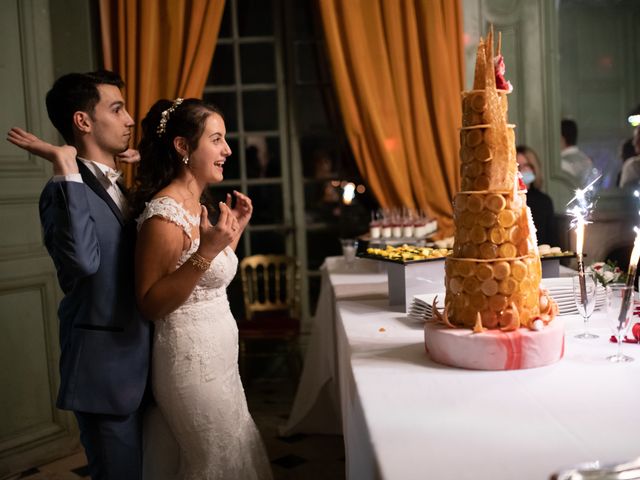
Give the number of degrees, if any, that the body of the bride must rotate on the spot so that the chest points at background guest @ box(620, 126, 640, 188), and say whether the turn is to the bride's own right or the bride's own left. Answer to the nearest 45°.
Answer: approximately 45° to the bride's own left

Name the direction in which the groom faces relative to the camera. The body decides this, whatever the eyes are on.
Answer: to the viewer's right

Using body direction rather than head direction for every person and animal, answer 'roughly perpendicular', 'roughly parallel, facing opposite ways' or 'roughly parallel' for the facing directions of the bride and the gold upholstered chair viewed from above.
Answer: roughly perpendicular

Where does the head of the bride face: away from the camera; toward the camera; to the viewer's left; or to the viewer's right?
to the viewer's right

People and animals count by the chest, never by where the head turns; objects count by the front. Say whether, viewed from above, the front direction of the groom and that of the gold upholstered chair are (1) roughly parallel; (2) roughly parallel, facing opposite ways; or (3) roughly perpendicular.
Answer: roughly perpendicular

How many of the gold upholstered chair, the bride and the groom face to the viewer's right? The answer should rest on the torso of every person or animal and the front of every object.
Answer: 2

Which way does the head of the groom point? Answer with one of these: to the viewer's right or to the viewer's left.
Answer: to the viewer's right

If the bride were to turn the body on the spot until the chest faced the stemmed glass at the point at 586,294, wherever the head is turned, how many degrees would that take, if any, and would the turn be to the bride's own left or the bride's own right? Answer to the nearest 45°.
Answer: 0° — they already face it

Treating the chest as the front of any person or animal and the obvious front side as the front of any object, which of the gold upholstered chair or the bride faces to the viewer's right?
the bride

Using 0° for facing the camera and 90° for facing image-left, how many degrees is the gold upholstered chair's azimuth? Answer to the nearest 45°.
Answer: approximately 0°

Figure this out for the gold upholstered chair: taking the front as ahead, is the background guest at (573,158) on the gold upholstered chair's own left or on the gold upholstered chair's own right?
on the gold upholstered chair's own left

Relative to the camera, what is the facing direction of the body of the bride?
to the viewer's right
